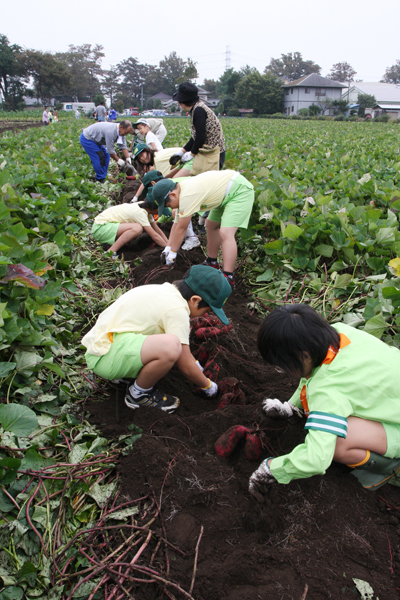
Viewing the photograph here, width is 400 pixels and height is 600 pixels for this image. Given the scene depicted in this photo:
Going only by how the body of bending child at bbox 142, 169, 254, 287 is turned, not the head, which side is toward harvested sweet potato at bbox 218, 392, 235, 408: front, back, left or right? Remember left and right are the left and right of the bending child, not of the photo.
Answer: left

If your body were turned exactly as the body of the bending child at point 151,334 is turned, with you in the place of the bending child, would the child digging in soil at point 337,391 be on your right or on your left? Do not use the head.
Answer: on your right

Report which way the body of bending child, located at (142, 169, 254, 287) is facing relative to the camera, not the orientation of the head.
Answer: to the viewer's left

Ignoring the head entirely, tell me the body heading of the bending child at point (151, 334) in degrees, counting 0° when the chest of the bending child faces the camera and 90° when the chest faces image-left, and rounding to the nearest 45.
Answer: approximately 270°

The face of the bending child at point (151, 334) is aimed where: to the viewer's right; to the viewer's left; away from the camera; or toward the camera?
to the viewer's right

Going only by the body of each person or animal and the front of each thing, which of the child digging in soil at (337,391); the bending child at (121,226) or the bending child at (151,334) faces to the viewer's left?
the child digging in soil

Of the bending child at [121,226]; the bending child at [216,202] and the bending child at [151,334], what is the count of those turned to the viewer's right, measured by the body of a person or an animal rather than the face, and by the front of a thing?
2

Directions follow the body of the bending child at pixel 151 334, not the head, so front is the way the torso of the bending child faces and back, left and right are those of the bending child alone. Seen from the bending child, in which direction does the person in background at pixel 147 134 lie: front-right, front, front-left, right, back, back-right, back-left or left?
left

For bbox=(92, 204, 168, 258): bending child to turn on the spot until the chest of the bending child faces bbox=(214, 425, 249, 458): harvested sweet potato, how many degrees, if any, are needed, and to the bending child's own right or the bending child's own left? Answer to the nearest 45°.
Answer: approximately 90° to the bending child's own right

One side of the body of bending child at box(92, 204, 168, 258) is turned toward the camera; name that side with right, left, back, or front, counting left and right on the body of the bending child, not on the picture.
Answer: right

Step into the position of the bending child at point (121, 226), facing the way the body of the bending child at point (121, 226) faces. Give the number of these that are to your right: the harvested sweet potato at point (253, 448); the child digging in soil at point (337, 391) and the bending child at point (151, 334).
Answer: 3

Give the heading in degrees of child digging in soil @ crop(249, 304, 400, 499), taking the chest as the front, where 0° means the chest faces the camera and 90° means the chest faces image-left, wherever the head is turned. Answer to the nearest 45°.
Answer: approximately 90°
